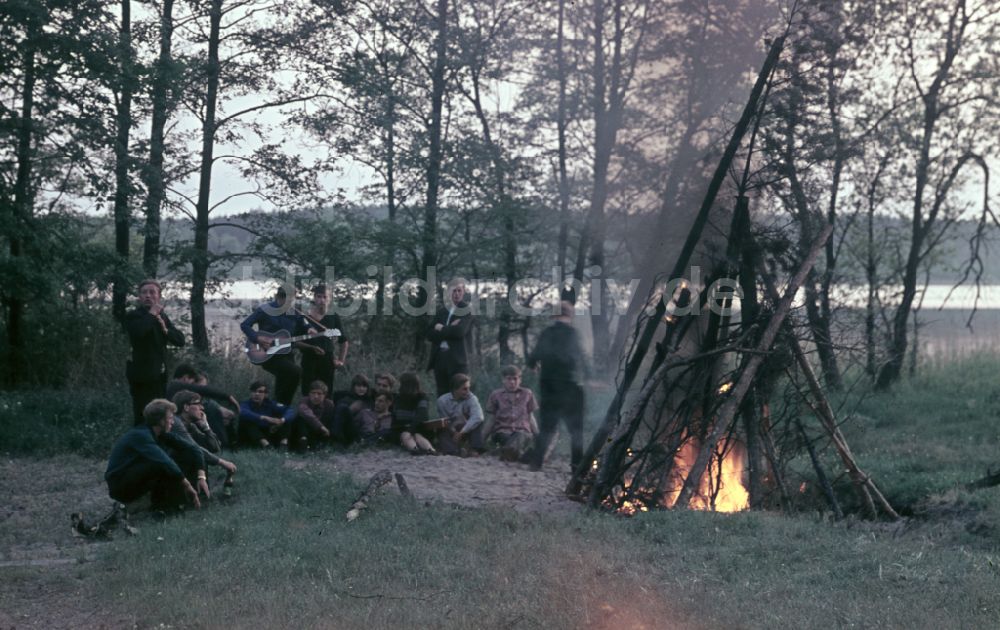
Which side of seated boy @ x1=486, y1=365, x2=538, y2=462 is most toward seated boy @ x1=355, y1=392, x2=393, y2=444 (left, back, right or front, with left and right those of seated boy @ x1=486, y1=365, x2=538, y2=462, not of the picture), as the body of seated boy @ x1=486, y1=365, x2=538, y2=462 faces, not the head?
right

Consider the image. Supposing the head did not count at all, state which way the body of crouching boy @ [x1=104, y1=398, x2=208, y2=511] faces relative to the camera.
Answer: to the viewer's right

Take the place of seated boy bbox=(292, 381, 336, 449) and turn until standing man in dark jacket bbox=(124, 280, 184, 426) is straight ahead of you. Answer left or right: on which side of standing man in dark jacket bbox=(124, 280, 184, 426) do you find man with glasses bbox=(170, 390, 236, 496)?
left

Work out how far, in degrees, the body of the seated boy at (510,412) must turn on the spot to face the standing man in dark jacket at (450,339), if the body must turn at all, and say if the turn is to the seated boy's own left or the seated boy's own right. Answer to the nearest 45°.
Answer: approximately 135° to the seated boy's own right

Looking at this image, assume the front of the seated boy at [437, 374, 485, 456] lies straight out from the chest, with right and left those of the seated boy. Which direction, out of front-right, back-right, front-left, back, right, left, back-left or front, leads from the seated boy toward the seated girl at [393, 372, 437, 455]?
right

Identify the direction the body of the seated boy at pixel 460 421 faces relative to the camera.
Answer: toward the camera

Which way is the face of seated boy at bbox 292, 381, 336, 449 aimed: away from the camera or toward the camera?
toward the camera

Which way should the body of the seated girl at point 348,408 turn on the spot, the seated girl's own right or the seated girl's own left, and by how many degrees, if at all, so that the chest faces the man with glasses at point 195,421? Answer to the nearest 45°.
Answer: approximately 90° to the seated girl's own right

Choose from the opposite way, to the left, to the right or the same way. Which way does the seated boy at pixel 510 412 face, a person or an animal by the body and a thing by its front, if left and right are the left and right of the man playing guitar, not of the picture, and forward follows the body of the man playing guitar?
the same way

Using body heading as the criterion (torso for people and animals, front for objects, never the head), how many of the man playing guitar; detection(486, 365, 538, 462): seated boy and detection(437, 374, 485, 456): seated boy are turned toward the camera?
3

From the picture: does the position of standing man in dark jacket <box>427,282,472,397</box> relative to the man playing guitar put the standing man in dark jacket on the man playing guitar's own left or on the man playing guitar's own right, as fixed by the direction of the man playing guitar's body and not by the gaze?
on the man playing guitar's own left

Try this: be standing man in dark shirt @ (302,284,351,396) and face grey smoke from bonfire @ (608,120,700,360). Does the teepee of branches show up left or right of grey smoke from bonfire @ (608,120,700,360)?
right

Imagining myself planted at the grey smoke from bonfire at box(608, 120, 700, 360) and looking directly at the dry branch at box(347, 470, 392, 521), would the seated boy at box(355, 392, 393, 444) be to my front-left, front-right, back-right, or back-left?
front-right

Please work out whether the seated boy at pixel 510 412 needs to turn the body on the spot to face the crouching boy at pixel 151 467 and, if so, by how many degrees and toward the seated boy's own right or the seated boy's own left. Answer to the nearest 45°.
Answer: approximately 45° to the seated boy's own right

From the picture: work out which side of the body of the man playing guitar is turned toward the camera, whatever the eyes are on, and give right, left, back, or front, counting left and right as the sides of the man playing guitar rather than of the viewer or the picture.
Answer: front
